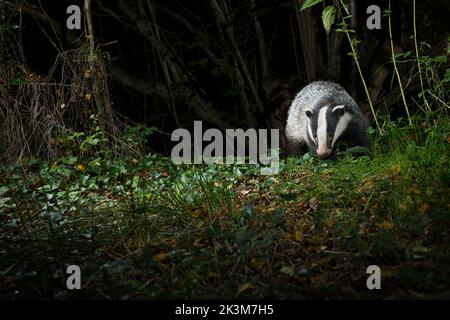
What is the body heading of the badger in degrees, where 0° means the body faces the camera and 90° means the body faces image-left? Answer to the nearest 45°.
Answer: approximately 0°
